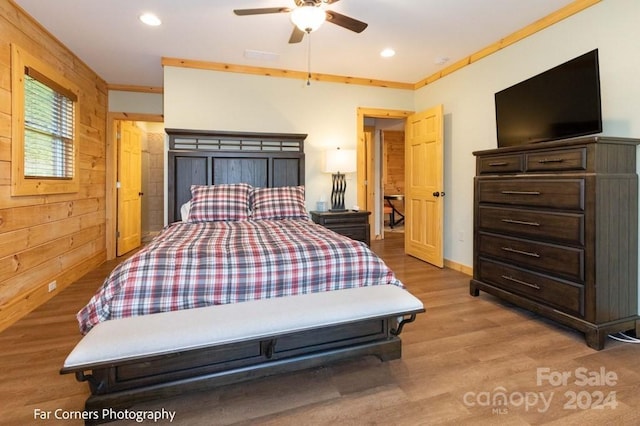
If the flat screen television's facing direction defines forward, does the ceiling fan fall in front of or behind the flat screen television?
in front

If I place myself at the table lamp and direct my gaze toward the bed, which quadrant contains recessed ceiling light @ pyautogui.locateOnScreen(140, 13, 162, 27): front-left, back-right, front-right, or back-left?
front-right

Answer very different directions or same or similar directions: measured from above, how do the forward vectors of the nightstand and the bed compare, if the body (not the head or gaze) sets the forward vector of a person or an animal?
same or similar directions

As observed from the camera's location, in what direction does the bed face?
facing the viewer

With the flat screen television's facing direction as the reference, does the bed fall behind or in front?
in front

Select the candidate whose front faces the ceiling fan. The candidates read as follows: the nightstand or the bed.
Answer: the nightstand

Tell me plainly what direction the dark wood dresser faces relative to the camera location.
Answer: facing the viewer and to the left of the viewer

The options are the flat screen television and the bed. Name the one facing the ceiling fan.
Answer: the flat screen television

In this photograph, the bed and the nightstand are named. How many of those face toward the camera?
2

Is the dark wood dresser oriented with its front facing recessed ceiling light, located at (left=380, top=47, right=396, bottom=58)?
no

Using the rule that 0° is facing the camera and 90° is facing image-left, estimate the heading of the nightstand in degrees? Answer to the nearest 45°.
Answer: approximately 0°
